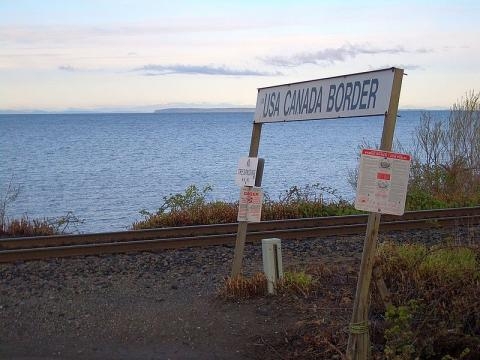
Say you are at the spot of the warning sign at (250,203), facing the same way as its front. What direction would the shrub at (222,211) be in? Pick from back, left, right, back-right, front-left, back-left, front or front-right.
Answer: back

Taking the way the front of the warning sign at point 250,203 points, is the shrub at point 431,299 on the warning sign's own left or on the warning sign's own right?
on the warning sign's own left

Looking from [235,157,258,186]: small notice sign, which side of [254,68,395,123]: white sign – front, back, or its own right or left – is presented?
right

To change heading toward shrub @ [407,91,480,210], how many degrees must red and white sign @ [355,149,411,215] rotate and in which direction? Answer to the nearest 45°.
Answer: approximately 180°

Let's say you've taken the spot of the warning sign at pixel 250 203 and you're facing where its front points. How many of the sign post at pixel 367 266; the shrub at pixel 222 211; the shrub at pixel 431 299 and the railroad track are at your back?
2

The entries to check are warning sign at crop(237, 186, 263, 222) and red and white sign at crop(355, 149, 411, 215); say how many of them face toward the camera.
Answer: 2

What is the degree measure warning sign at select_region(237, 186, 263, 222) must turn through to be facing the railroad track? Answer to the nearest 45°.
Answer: approximately 180°

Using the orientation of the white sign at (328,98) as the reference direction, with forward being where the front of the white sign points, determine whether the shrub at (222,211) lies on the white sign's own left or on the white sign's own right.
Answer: on the white sign's own right

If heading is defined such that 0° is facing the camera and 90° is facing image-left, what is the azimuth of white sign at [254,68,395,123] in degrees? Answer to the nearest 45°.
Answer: approximately 45°

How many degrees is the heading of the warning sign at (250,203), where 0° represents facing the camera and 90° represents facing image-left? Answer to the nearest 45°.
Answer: approximately 0°
